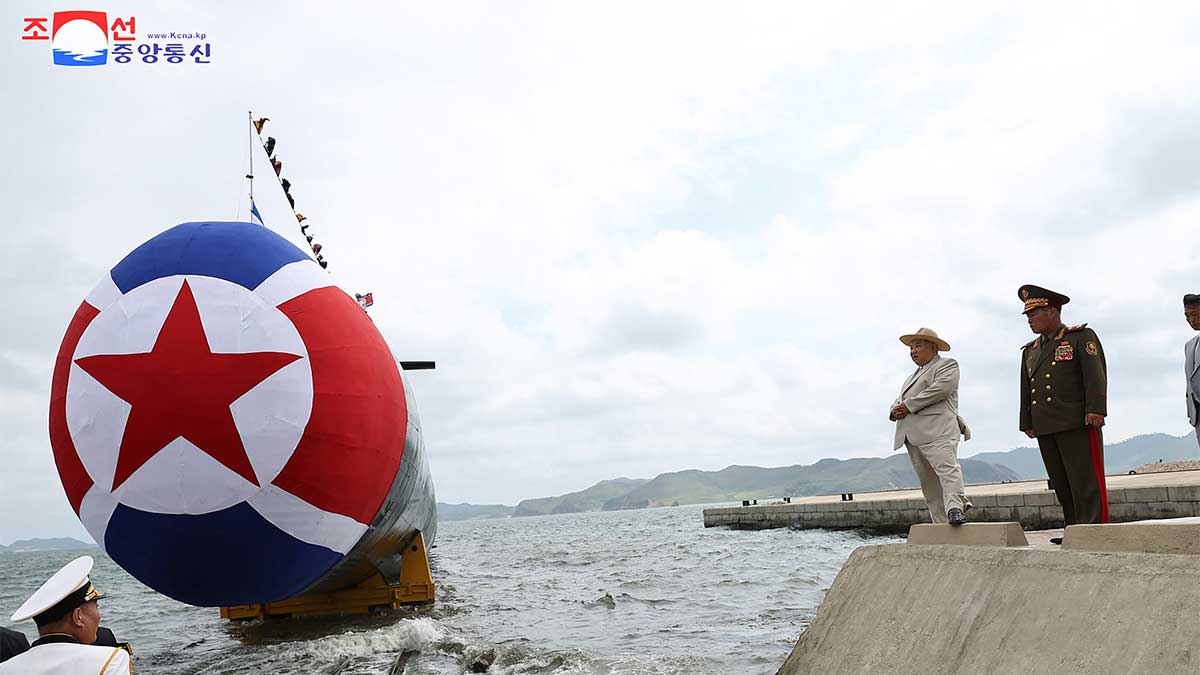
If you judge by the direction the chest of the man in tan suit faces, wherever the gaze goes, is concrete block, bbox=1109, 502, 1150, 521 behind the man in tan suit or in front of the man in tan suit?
behind

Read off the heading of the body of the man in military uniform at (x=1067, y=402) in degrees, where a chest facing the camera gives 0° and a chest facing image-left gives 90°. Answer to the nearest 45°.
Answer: approximately 45°

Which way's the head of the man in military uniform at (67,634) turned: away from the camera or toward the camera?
away from the camera

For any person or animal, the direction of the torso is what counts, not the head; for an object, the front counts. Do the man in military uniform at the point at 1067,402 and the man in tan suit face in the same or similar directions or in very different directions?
same or similar directions

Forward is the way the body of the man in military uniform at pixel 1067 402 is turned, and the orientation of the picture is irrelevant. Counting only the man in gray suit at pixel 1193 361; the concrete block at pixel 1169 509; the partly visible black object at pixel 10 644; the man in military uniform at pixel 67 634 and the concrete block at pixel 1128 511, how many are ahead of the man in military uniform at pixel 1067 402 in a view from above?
2

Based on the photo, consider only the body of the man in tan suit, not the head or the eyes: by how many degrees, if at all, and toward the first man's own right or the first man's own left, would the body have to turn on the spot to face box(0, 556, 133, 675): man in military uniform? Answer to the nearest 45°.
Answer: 0° — they already face them

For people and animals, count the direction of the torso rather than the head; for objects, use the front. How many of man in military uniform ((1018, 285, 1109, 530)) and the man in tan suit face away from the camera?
0

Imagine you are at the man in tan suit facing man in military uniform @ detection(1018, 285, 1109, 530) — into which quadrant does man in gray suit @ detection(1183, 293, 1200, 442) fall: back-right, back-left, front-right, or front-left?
front-left

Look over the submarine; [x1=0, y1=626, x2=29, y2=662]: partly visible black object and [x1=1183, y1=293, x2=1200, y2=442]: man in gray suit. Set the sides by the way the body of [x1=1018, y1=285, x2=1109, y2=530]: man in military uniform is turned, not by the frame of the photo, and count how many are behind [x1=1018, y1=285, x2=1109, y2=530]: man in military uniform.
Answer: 1

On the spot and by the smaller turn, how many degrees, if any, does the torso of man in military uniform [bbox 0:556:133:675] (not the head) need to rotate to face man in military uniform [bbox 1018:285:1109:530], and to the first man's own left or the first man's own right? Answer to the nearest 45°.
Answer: approximately 45° to the first man's own right

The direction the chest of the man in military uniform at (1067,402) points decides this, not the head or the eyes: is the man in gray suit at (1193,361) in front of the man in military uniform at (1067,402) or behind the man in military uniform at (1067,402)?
behind

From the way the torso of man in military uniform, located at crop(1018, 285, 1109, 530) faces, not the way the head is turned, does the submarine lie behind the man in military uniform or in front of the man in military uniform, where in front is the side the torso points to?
in front

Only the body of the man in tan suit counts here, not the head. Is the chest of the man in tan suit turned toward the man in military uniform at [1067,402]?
no

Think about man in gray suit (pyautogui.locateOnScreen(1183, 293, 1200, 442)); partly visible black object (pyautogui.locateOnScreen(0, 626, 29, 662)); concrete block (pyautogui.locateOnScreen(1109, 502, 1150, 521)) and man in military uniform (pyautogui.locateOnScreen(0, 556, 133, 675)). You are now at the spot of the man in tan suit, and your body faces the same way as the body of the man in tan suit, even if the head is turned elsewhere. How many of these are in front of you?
2

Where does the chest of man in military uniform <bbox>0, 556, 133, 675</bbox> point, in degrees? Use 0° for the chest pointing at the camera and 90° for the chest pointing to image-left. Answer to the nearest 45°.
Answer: approximately 225°

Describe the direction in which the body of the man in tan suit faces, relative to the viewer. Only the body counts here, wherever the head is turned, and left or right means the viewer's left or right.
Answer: facing the viewer and to the left of the viewer
